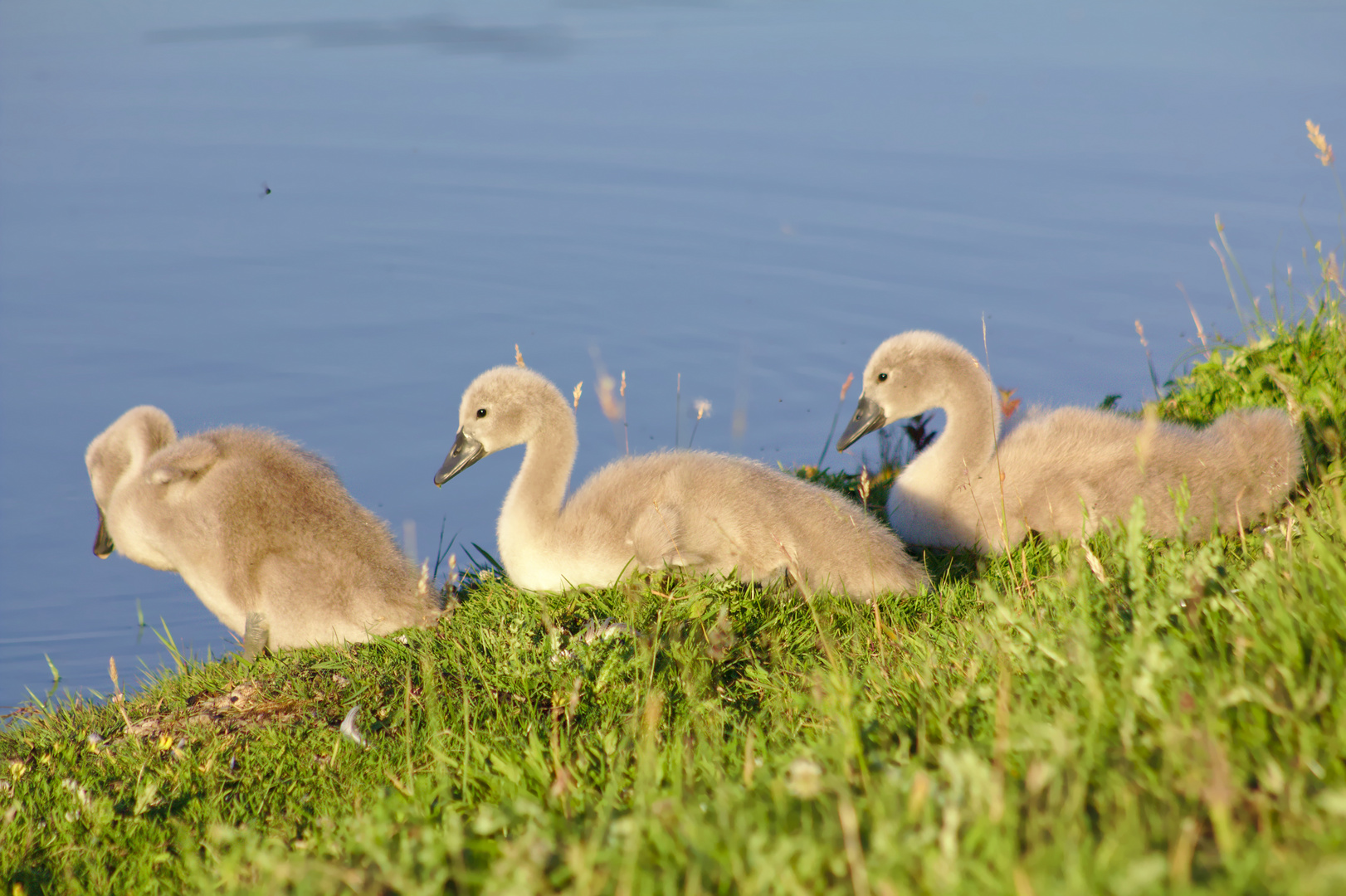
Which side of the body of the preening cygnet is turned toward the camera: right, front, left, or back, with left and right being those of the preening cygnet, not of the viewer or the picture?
left

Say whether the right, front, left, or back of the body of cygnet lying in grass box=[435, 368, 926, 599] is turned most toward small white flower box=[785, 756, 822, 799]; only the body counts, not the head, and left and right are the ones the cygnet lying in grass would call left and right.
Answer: left

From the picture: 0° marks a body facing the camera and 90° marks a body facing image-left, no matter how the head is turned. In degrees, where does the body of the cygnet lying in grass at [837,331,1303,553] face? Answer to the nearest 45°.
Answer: approximately 90°

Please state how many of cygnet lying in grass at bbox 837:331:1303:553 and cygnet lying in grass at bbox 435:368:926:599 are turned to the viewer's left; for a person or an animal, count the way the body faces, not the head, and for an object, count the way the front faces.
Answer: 2

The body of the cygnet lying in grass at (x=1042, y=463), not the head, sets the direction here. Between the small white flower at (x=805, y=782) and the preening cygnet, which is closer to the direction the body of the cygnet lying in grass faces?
the preening cygnet

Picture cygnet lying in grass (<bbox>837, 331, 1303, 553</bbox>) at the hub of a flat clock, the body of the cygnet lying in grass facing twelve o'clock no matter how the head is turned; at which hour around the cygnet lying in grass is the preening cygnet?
The preening cygnet is roughly at 11 o'clock from the cygnet lying in grass.

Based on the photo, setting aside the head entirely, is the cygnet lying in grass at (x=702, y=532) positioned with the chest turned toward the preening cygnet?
yes

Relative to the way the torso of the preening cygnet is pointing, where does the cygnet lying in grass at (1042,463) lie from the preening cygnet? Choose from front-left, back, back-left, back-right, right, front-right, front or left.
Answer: back

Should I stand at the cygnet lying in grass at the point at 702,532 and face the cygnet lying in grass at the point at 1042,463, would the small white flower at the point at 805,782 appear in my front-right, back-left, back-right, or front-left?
back-right

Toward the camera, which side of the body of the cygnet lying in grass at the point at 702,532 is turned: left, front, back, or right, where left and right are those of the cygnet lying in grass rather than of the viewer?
left
